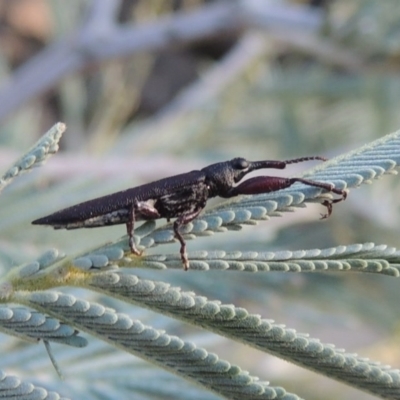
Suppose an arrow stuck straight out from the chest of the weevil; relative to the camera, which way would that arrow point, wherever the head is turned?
to the viewer's right
